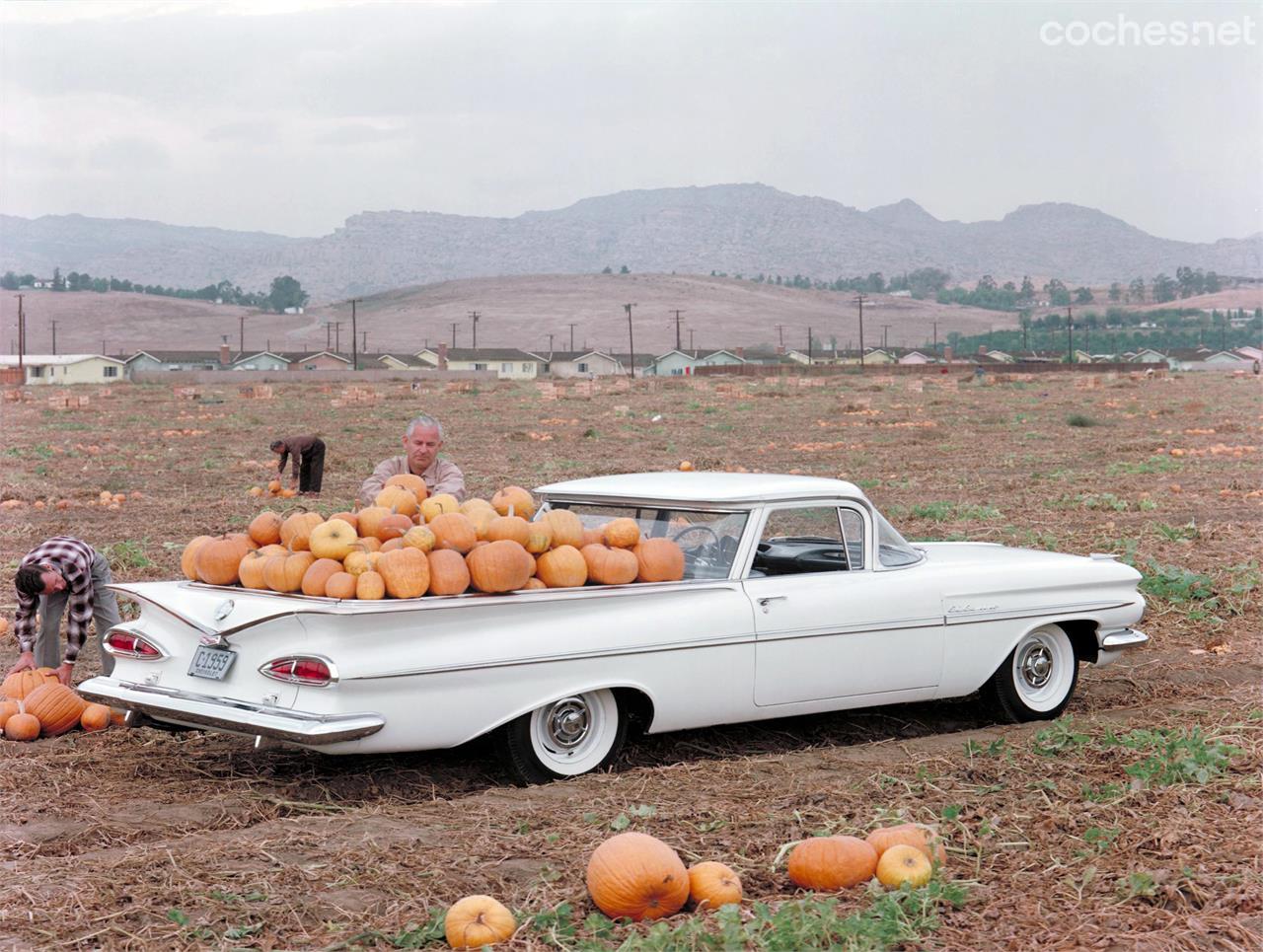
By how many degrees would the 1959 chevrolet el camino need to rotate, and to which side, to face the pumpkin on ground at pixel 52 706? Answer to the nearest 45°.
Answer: approximately 135° to its left

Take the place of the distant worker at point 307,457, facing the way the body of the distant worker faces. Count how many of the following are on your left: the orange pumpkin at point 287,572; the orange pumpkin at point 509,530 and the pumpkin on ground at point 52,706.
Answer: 3

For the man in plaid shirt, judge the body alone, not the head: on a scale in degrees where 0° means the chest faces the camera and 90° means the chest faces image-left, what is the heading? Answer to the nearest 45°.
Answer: approximately 45°

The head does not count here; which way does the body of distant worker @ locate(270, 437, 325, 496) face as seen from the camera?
to the viewer's left

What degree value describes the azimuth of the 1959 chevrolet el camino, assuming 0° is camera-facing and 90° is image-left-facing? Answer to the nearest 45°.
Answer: approximately 225°

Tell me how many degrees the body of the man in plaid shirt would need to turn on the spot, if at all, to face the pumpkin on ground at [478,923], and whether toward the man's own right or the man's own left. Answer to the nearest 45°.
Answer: approximately 45° to the man's own left

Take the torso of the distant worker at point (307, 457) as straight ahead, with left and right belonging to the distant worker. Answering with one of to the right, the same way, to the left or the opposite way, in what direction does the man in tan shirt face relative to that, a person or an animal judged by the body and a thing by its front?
to the left

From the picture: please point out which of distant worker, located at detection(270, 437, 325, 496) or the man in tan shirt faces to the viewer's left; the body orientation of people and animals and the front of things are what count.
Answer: the distant worker

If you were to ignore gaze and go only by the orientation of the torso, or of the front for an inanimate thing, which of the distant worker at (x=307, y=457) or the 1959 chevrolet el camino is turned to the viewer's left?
the distant worker

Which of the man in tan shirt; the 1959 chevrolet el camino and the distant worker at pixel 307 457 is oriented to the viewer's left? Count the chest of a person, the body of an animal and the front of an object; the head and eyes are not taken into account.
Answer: the distant worker

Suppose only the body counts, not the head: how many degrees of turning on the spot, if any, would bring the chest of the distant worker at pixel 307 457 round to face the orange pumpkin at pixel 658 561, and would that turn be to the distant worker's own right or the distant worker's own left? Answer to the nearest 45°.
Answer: approximately 90° to the distant worker's own left

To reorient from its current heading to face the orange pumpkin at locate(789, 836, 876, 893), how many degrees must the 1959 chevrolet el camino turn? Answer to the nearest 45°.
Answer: approximately 135° to its right
